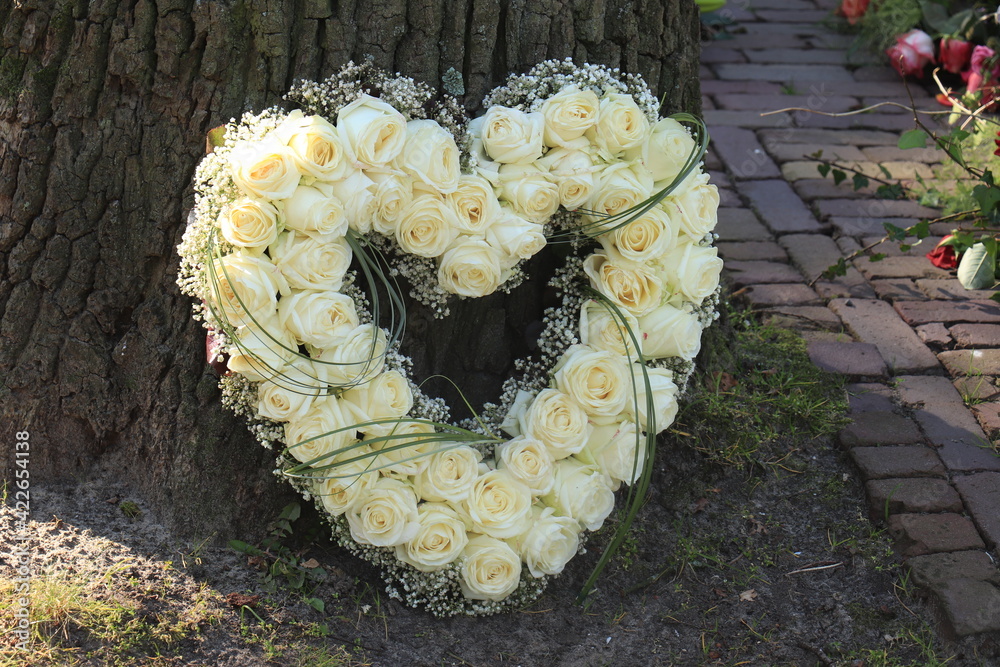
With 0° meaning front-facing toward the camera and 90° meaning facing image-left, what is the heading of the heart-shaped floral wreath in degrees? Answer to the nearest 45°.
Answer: approximately 0°

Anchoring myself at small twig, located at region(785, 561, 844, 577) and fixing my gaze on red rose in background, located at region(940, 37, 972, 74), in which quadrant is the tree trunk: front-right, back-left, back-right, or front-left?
back-left

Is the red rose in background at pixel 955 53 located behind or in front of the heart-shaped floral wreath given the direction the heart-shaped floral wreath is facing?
behind
